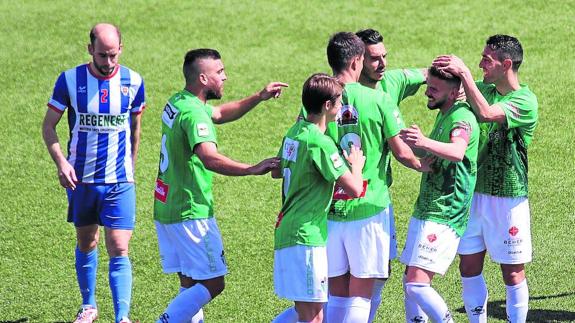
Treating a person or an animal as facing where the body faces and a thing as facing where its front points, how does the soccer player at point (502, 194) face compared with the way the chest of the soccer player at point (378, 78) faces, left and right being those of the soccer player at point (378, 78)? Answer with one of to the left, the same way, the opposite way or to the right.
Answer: to the right

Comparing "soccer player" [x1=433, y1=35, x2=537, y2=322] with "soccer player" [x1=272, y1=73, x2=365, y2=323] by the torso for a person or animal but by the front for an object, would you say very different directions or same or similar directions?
very different directions

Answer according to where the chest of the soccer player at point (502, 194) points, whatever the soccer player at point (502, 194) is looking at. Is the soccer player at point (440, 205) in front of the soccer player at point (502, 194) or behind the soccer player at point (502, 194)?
in front

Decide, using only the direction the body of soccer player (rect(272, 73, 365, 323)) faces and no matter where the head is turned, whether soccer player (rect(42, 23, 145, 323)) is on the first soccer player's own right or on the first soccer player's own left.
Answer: on the first soccer player's own left

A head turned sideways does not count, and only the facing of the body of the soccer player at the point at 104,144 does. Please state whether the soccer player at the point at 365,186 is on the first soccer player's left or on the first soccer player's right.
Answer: on the first soccer player's left

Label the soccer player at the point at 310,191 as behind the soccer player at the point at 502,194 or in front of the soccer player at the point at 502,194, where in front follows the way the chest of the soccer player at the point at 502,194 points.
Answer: in front

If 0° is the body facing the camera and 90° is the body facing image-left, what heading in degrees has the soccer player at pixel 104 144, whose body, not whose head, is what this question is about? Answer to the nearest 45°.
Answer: approximately 0°

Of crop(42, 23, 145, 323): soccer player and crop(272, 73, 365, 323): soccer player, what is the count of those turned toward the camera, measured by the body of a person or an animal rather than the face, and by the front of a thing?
1

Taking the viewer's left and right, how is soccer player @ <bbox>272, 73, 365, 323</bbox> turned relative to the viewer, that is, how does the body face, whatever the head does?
facing away from the viewer and to the right of the viewer

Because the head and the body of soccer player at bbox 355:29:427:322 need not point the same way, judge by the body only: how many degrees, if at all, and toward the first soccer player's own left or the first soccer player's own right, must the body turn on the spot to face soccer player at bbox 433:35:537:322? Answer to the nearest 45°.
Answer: approximately 45° to the first soccer player's own left

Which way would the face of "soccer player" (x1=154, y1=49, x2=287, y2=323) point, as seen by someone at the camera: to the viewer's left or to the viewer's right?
to the viewer's right

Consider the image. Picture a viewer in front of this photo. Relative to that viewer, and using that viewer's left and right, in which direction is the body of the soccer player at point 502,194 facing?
facing the viewer and to the left of the viewer

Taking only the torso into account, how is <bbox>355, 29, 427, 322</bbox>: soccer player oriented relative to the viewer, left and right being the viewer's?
facing the viewer and to the right of the viewer
